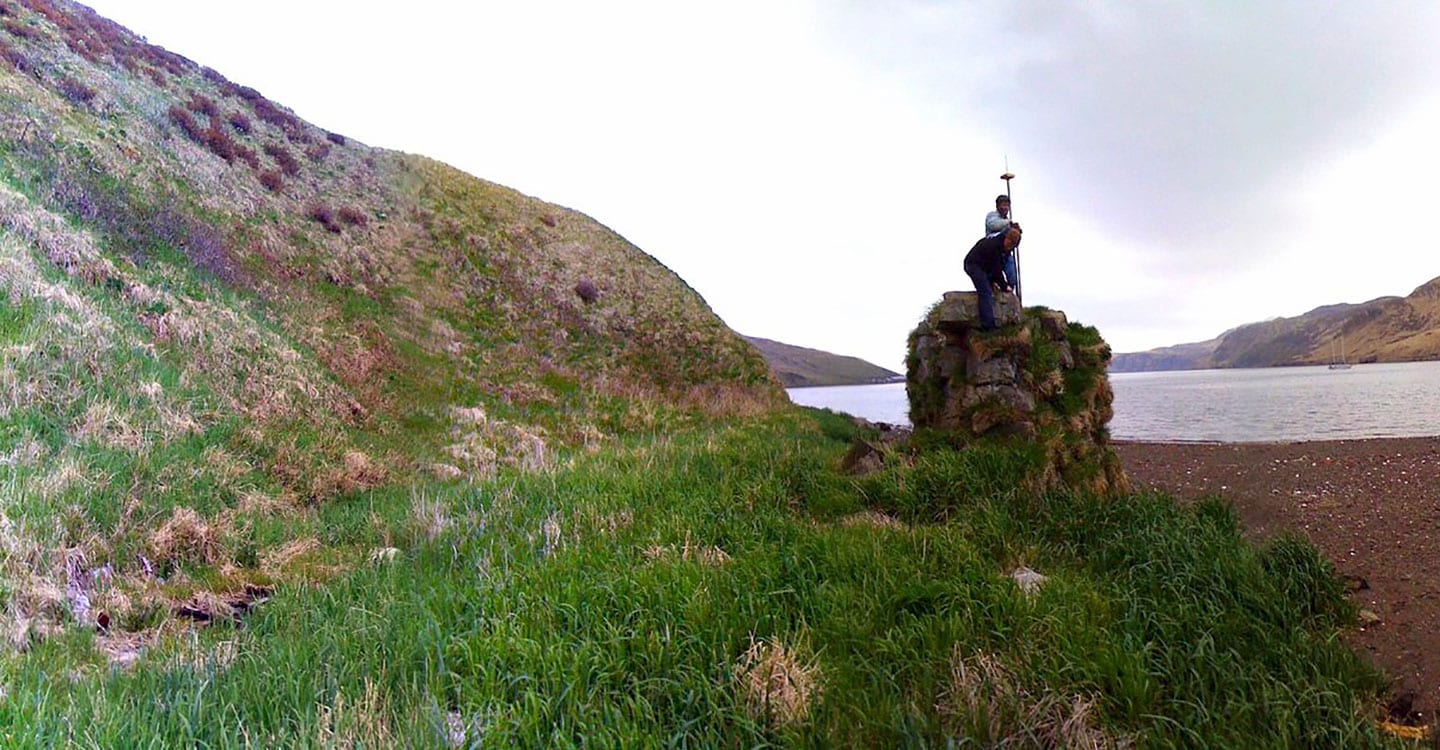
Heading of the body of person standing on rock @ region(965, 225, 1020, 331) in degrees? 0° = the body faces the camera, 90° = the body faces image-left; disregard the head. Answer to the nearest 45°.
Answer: approximately 270°
